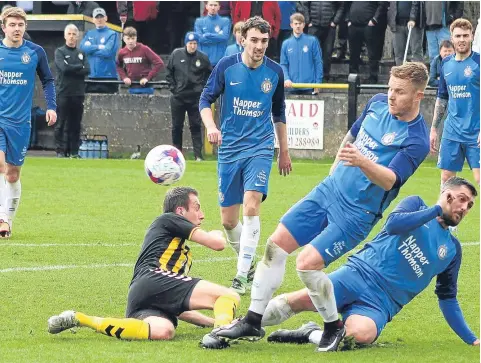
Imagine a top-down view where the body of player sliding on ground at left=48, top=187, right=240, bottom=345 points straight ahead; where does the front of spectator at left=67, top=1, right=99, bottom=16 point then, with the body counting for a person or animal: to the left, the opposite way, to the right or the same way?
to the right

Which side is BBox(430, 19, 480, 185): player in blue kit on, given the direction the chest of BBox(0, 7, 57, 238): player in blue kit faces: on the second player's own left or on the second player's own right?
on the second player's own left

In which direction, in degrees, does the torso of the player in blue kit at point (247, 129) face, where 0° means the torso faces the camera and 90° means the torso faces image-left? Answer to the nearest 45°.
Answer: approximately 0°

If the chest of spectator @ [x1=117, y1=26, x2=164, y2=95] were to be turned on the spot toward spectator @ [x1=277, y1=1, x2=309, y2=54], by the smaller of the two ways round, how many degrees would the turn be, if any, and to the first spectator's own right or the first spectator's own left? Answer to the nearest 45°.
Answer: approximately 90° to the first spectator's own left

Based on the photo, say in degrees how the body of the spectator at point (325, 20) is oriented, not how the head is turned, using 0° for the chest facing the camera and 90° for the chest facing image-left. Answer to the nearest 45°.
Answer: approximately 0°

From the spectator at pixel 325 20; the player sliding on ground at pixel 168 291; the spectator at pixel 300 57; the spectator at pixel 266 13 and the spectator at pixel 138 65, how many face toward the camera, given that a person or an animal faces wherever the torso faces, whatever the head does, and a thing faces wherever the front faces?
4

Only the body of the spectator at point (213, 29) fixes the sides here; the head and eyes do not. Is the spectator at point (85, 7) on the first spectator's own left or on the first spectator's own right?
on the first spectator's own right

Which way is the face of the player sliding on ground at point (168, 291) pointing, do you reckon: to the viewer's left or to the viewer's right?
to the viewer's right
